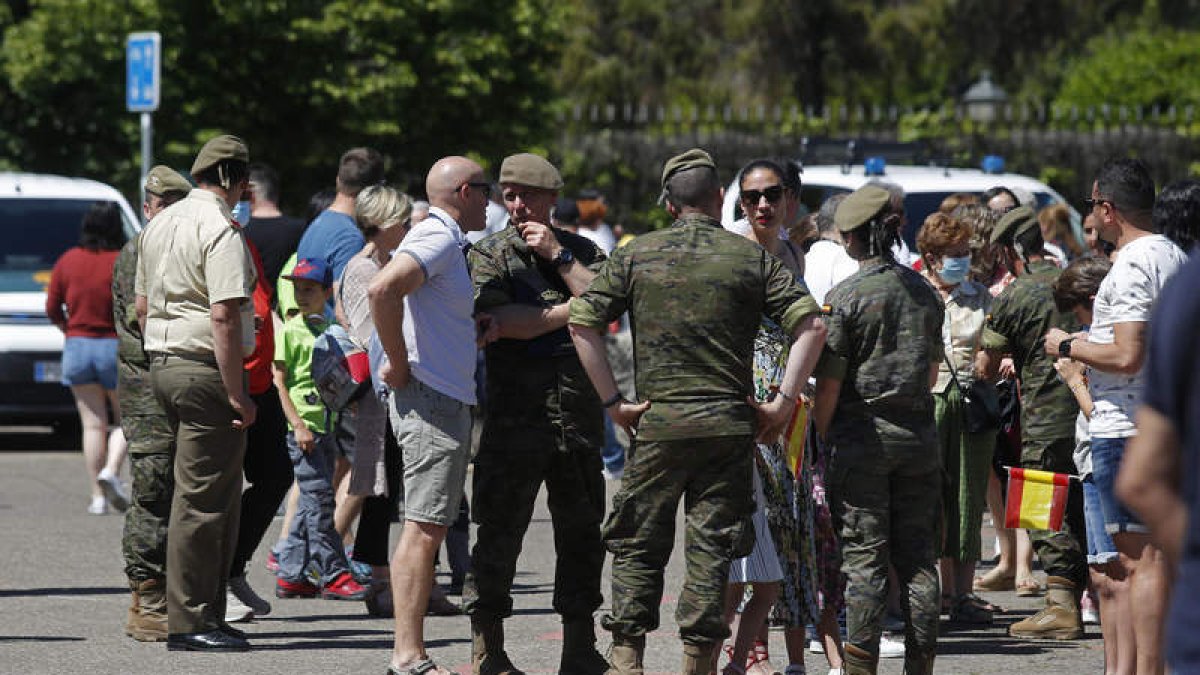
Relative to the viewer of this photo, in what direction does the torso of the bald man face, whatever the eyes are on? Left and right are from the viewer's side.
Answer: facing to the right of the viewer

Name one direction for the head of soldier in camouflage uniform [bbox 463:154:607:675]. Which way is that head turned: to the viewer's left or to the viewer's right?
to the viewer's left

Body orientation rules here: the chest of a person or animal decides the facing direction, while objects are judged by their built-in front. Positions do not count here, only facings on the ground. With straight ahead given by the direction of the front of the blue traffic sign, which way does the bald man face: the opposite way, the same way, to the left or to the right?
to the left

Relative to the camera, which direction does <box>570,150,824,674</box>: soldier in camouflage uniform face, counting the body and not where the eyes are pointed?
away from the camera

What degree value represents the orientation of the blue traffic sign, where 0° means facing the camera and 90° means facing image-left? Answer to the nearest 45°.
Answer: approximately 0°

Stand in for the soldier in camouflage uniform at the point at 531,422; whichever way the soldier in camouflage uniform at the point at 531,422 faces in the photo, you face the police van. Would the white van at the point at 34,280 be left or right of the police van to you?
left

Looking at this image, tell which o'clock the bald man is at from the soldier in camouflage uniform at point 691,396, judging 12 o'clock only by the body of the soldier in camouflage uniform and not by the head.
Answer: The bald man is roughly at 10 o'clock from the soldier in camouflage uniform.

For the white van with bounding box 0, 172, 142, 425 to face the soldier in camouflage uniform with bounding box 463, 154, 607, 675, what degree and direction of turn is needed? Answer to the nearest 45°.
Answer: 0° — it already faces them

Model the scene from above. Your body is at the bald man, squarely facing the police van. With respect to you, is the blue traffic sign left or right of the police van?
left

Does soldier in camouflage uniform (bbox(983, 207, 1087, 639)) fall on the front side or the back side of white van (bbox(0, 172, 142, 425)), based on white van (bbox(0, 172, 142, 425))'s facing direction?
on the front side

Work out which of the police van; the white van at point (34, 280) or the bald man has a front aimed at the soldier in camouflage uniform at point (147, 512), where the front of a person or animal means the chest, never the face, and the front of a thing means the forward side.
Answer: the white van
